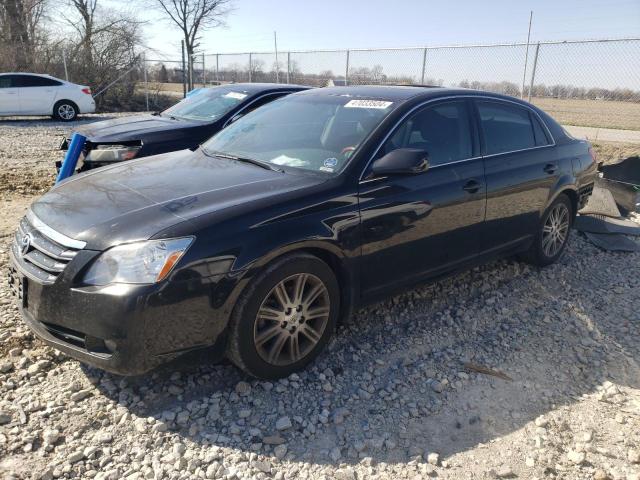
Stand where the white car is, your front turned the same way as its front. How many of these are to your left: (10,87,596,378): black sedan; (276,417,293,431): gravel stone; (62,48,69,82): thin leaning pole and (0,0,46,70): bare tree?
2

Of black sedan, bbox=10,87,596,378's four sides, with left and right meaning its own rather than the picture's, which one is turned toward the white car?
right

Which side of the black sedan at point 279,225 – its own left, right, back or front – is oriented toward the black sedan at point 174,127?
right

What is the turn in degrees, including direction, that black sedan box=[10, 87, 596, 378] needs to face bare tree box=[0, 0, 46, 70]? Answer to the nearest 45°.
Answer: approximately 90° to its right

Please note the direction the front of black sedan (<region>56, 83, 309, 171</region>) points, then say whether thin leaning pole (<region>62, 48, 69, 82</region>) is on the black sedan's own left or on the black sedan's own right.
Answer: on the black sedan's own right

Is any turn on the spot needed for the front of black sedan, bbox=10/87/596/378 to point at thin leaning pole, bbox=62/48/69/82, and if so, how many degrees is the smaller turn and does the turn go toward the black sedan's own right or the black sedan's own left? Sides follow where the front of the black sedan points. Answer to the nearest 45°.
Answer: approximately 90° to the black sedan's own right

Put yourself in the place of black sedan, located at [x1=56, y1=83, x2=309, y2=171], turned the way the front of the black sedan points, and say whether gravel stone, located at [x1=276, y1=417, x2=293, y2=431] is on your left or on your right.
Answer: on your left

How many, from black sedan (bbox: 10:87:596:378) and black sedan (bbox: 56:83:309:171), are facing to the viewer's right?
0

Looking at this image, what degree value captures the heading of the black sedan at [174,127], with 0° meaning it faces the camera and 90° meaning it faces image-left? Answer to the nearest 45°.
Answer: approximately 45°
